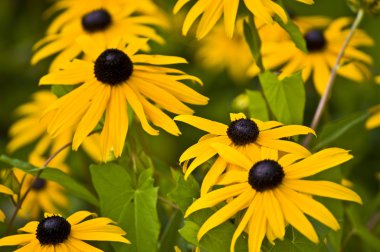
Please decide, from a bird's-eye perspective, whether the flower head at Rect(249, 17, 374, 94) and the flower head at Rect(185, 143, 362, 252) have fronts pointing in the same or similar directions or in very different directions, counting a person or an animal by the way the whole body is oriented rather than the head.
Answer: same or similar directions

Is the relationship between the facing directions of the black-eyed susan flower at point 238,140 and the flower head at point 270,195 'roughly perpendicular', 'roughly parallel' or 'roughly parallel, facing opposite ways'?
roughly parallel

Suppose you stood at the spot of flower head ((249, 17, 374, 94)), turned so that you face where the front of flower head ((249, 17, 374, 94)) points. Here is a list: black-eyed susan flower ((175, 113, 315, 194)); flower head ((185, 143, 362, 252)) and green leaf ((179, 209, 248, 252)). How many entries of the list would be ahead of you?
3

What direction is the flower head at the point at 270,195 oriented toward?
toward the camera

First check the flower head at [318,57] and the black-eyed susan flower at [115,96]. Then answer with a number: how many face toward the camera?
2

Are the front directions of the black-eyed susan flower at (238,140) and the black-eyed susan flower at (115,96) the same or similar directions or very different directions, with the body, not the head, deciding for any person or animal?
same or similar directions

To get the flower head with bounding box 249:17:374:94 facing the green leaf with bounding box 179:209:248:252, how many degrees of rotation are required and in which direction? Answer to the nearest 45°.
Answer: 0° — it already faces it

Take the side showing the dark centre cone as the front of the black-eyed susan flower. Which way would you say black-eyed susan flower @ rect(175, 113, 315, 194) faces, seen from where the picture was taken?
facing the viewer
